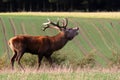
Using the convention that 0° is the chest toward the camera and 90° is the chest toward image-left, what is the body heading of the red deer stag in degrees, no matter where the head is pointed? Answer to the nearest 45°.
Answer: approximately 270°
